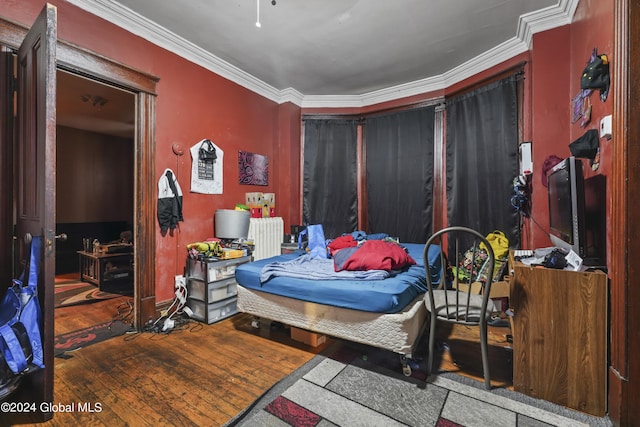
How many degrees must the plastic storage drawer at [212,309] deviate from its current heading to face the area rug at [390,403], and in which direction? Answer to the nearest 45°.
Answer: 0° — it already faces it

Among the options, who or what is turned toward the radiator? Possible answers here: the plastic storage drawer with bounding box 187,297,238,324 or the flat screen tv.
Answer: the flat screen tv

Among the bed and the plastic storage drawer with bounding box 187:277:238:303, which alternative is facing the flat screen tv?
the plastic storage drawer

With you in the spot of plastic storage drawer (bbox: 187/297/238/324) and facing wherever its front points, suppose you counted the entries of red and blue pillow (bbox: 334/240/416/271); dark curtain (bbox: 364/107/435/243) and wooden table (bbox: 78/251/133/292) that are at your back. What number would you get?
1

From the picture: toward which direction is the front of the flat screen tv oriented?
to the viewer's left

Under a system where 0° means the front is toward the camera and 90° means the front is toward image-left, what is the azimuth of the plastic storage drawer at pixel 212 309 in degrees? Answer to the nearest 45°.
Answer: approximately 315°

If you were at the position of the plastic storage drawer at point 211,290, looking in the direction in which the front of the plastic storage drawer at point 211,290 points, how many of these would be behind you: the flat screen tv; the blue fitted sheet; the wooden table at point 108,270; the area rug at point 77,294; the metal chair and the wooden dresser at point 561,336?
2

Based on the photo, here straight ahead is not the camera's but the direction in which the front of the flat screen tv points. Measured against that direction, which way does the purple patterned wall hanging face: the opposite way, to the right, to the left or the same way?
the opposite way

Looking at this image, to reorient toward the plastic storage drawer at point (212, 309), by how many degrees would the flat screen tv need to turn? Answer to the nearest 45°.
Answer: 0° — it already faces it
